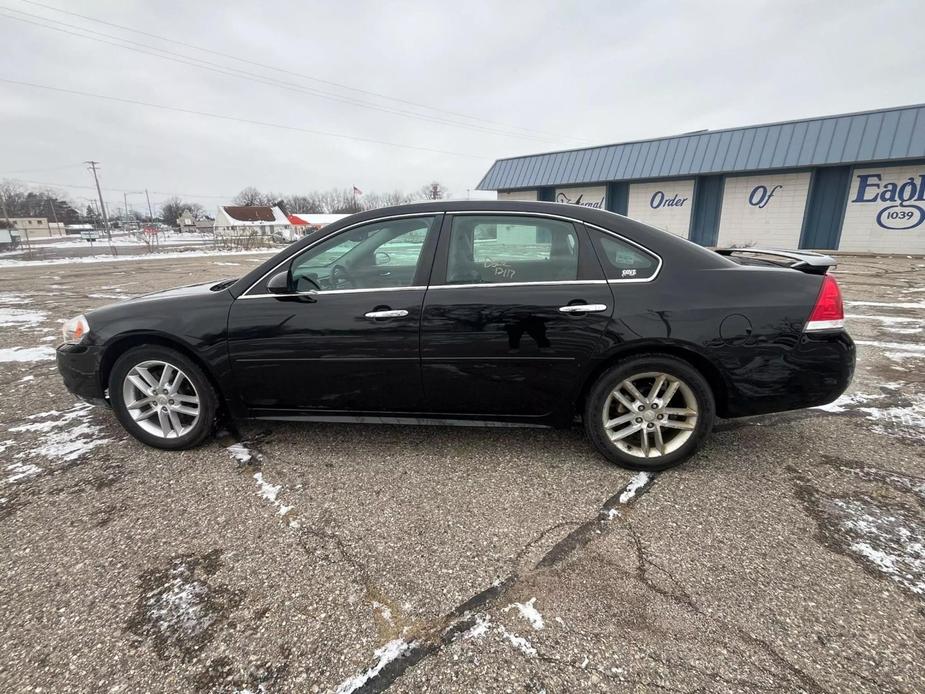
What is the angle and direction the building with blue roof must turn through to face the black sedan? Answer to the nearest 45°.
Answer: approximately 45° to its left

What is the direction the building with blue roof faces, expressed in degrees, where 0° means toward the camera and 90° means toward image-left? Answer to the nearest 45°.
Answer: approximately 45°

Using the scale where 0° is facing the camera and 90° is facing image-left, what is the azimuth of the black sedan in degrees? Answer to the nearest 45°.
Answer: approximately 90°

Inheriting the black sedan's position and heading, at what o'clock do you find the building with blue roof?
The building with blue roof is roughly at 4 o'clock from the black sedan.
